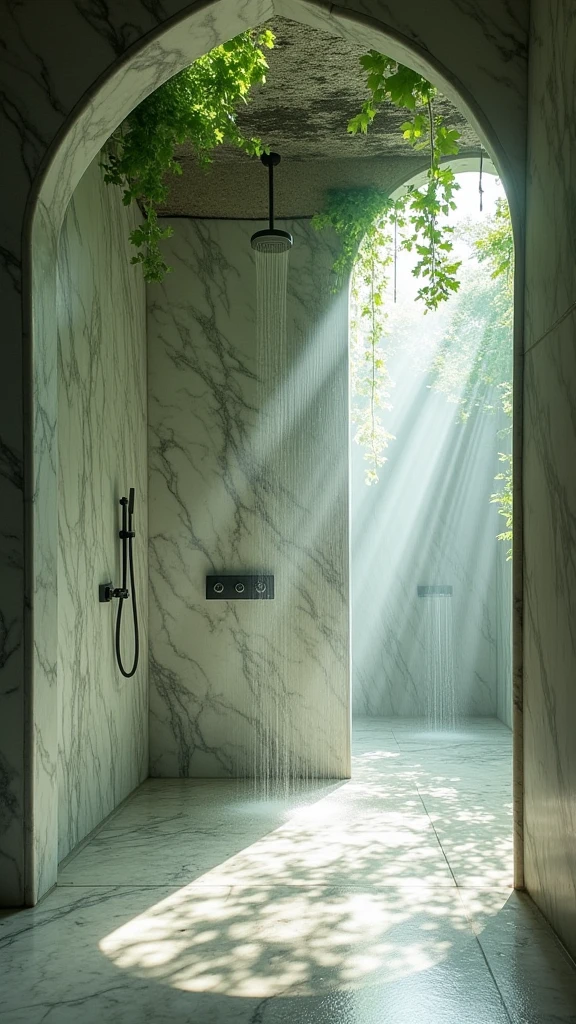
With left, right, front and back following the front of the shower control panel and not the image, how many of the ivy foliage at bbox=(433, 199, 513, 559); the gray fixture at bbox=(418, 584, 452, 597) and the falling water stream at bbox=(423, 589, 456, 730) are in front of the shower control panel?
0

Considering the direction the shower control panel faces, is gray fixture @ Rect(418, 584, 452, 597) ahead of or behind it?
behind

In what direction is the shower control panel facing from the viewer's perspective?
toward the camera

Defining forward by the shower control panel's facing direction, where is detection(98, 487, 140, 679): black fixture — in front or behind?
in front

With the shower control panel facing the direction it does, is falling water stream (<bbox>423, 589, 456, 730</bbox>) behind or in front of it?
behind

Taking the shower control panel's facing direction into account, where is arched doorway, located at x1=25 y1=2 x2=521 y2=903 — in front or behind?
in front
